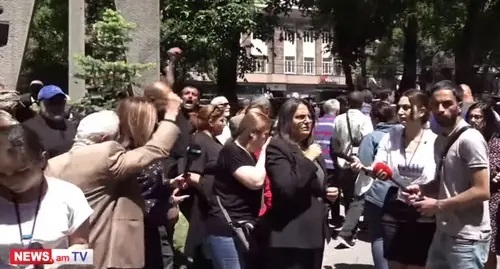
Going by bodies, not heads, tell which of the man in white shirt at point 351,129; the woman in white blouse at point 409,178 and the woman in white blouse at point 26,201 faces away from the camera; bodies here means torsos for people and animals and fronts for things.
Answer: the man in white shirt

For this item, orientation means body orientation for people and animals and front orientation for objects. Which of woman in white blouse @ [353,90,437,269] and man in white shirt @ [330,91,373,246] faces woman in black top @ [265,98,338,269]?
the woman in white blouse

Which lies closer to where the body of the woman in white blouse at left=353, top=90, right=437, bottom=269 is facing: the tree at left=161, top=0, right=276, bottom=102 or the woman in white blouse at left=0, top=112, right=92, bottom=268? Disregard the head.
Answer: the woman in white blouse

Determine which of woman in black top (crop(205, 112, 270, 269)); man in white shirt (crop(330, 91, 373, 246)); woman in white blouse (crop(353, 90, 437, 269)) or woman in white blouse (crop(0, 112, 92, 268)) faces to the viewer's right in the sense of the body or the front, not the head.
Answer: the woman in black top

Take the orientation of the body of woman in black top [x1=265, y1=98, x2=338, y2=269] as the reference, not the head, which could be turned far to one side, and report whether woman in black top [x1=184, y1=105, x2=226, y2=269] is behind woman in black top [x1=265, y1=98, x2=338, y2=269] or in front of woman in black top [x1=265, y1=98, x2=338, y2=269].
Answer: behind

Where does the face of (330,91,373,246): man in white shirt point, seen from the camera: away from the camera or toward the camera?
away from the camera

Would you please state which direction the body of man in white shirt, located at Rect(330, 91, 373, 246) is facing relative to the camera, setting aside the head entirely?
away from the camera

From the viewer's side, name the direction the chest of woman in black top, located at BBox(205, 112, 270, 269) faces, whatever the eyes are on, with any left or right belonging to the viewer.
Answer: facing to the right of the viewer

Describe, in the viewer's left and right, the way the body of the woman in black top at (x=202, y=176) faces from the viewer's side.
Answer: facing to the right of the viewer
